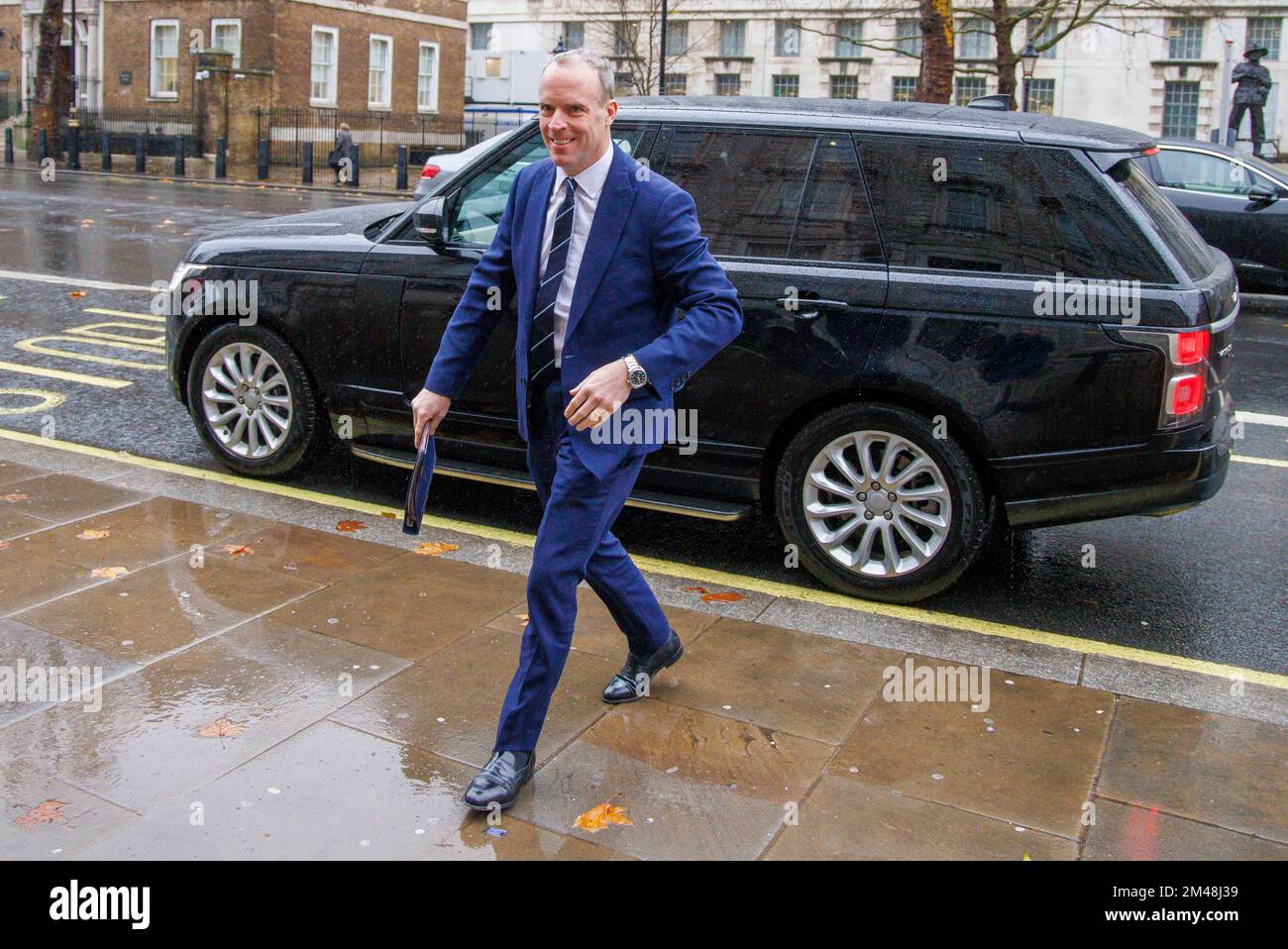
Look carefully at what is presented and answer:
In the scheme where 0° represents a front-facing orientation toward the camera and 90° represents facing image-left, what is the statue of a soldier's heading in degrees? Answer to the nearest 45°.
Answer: approximately 0°

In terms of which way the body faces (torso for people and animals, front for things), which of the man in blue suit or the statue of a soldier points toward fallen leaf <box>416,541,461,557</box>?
the statue of a soldier

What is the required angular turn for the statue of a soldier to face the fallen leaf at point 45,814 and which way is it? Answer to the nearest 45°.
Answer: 0° — it already faces it

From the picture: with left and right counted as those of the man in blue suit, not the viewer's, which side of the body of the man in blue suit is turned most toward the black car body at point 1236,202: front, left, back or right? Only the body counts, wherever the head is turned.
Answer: back

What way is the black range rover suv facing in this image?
to the viewer's left

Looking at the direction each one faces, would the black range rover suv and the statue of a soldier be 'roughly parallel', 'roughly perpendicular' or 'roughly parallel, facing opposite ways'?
roughly perpendicular

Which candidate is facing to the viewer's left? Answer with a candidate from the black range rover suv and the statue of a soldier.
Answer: the black range rover suv

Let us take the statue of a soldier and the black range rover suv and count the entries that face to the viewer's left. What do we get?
1

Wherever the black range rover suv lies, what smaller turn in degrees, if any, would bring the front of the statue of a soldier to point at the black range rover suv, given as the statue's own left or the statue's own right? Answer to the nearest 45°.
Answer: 0° — it already faces it

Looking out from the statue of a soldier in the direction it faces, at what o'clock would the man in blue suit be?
The man in blue suit is roughly at 12 o'clock from the statue of a soldier.
